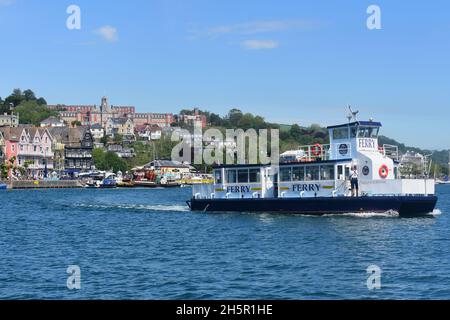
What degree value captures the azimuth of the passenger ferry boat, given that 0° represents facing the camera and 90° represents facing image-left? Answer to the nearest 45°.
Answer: approximately 315°
